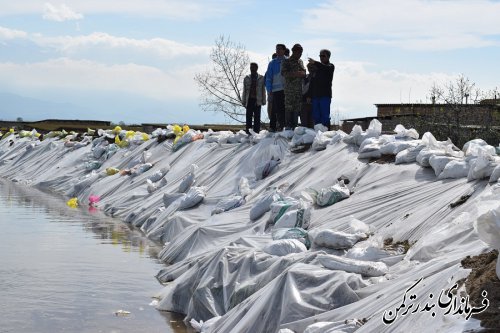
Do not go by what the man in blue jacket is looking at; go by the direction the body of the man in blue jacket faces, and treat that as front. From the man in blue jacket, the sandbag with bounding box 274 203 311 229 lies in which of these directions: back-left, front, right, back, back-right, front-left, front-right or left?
front-right

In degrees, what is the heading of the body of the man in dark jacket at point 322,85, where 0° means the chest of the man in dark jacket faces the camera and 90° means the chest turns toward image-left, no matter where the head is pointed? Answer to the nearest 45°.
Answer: approximately 45°

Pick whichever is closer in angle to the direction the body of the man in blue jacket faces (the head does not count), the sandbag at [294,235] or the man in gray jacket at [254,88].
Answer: the sandbag

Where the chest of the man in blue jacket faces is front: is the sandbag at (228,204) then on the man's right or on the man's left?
on the man's right

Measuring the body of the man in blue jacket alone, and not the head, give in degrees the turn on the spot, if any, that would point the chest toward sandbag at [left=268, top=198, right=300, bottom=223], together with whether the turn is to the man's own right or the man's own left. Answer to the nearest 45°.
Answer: approximately 45° to the man's own right

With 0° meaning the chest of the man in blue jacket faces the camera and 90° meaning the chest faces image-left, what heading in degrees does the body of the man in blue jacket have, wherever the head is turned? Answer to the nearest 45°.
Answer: approximately 315°

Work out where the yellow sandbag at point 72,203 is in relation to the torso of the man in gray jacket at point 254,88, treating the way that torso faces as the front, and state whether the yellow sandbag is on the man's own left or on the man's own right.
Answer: on the man's own right

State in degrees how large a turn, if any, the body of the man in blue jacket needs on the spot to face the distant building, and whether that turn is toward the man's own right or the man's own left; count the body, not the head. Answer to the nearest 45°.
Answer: approximately 90° to the man's own left
